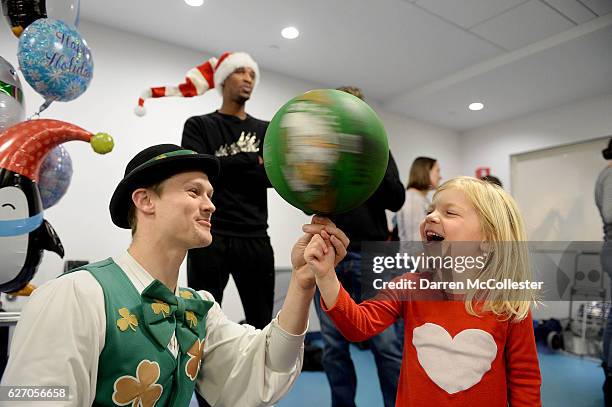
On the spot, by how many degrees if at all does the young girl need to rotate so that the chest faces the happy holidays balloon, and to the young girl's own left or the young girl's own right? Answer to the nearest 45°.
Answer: approximately 45° to the young girl's own right

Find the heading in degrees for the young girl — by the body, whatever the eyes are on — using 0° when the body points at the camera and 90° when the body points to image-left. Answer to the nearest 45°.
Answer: approximately 45°

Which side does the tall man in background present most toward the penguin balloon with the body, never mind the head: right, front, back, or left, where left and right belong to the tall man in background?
right
